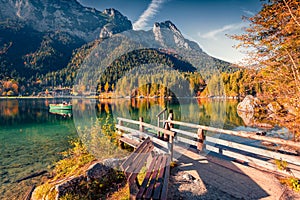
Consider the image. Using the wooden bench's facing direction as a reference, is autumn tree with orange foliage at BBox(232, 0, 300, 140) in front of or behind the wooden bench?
in front
